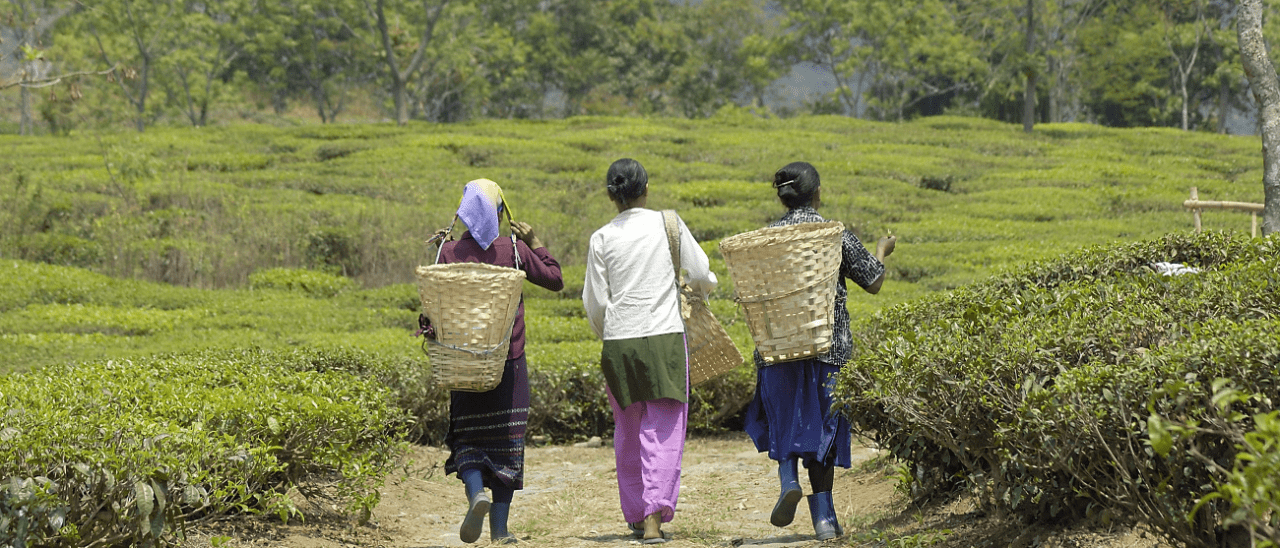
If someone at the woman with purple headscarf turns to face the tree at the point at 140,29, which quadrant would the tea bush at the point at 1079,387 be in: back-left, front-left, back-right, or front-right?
back-right

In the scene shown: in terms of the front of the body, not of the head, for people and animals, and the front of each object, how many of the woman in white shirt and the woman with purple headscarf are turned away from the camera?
2

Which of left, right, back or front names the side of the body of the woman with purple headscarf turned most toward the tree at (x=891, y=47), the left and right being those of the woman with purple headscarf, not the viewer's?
front

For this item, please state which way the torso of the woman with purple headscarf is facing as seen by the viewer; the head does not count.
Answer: away from the camera

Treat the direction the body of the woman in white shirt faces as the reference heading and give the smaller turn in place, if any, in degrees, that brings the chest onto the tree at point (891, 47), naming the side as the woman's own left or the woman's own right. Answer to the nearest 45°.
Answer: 0° — they already face it

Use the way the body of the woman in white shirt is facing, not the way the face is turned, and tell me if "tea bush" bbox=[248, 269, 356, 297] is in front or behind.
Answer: in front

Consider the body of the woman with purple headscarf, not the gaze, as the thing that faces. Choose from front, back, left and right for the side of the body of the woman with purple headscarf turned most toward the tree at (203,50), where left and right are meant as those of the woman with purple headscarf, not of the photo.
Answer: front

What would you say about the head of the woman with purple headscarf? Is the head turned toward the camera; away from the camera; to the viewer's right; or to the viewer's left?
away from the camera

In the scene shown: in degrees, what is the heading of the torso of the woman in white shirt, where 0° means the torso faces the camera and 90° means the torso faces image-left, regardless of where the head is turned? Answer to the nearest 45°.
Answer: approximately 180°

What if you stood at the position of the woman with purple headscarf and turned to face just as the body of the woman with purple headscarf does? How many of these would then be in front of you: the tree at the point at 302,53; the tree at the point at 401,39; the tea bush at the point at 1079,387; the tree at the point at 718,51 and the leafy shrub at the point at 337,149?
4

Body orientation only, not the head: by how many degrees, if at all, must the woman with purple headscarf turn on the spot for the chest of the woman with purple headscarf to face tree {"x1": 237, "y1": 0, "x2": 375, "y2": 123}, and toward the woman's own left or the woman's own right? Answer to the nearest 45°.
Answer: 0° — they already face it

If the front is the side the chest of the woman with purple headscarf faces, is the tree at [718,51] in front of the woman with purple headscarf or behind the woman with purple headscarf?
in front

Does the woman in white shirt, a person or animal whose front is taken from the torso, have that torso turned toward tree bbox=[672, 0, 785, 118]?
yes
